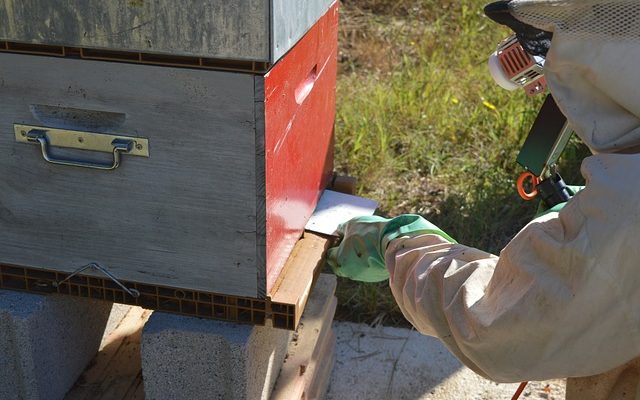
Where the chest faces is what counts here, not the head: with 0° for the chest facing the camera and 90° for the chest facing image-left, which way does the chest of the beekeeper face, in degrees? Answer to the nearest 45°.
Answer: approximately 90°

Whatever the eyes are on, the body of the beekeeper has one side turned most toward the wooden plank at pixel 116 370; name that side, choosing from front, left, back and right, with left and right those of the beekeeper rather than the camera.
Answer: front

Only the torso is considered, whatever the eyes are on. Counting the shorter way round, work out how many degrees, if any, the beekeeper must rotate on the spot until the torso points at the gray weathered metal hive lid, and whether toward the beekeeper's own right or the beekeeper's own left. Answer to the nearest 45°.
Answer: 0° — they already face it

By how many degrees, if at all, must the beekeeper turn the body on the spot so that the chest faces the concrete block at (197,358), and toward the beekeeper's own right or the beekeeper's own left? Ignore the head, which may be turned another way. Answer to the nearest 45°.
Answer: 0° — they already face it

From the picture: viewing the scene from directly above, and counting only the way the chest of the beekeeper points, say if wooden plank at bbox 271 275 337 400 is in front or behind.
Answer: in front

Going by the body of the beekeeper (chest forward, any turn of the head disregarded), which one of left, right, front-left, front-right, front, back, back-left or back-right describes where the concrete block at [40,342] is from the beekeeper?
front

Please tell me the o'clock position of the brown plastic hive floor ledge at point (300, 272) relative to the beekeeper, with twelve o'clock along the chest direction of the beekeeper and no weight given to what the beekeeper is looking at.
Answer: The brown plastic hive floor ledge is roughly at 1 o'clock from the beekeeper.

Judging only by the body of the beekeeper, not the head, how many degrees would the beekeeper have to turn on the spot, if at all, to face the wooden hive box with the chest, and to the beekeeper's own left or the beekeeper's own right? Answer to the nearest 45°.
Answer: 0° — they already face it

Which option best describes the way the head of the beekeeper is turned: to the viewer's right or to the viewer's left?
to the viewer's left
